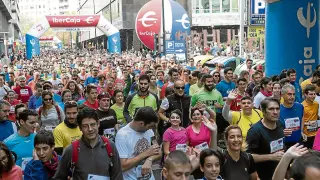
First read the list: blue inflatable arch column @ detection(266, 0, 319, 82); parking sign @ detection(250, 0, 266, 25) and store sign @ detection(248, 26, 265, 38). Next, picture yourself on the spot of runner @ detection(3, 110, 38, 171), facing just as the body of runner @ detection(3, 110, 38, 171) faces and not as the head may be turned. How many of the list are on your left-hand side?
3

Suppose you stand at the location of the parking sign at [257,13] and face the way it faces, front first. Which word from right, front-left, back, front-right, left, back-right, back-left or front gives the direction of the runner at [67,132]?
front

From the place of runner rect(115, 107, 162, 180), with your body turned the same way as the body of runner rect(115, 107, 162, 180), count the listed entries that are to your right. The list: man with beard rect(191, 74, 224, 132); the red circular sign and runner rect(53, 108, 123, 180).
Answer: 1

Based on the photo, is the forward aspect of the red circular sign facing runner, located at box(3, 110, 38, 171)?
yes

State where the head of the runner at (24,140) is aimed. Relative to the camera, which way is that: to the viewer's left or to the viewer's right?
to the viewer's right

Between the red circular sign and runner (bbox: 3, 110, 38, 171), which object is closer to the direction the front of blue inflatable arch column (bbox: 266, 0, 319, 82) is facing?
the runner

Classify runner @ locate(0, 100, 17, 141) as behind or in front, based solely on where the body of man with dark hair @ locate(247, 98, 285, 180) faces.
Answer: behind

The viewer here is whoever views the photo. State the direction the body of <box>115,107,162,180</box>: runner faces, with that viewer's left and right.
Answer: facing the viewer and to the right of the viewer

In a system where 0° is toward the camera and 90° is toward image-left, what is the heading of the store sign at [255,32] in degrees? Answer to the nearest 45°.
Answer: approximately 0°

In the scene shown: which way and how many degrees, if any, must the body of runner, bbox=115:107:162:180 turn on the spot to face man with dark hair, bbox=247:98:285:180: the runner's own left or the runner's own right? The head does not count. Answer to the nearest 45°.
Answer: approximately 45° to the runner's own left

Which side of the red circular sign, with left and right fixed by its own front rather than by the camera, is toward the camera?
front

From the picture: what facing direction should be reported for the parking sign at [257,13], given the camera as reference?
facing the viewer

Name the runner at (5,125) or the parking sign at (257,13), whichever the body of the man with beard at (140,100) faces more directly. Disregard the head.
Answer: the runner
